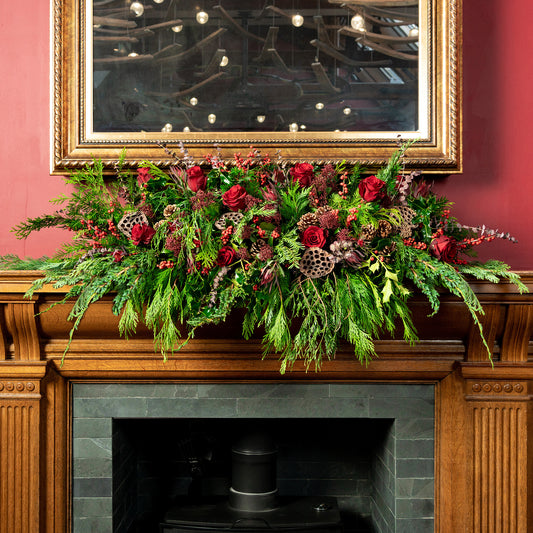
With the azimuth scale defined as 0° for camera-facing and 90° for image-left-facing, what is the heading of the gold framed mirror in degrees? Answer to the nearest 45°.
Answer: approximately 0°

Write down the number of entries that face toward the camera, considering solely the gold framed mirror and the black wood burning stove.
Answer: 2

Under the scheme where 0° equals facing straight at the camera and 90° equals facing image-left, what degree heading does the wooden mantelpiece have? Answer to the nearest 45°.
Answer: approximately 0°
